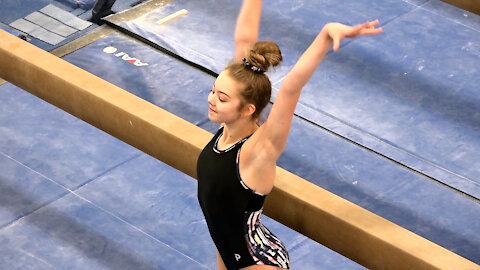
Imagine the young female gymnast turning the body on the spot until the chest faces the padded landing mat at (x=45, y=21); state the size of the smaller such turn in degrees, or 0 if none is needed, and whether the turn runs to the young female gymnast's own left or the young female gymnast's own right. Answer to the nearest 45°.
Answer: approximately 90° to the young female gymnast's own right

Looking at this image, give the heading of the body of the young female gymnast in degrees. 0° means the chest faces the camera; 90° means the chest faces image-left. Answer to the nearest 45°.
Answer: approximately 45°
